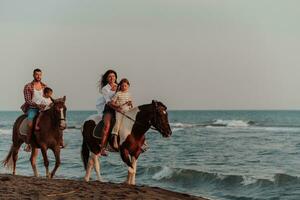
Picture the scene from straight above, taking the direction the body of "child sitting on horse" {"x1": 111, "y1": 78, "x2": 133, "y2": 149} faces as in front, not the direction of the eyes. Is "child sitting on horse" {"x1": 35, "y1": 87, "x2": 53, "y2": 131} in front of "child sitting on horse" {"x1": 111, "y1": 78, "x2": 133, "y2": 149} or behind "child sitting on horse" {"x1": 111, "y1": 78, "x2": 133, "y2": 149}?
behind

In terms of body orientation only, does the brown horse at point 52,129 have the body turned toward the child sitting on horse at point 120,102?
yes

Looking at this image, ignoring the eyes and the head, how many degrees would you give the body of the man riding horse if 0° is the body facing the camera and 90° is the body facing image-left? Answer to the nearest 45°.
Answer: approximately 315°

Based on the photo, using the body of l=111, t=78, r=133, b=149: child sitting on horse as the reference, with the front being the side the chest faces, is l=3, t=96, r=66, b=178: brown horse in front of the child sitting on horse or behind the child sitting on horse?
behind
